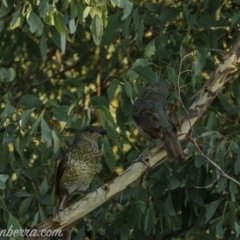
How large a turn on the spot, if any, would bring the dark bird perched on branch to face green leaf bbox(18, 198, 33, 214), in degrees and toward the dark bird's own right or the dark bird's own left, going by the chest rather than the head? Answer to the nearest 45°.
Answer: approximately 45° to the dark bird's own left

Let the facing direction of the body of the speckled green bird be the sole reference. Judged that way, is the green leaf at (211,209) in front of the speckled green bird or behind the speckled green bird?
in front

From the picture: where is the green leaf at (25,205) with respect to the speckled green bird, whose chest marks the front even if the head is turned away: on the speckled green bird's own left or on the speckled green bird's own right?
on the speckled green bird's own right

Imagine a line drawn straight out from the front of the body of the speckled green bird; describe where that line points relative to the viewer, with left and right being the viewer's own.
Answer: facing the viewer and to the right of the viewer

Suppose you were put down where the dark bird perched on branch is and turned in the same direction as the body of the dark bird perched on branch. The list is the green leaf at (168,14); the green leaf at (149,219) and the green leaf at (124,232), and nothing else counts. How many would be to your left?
2

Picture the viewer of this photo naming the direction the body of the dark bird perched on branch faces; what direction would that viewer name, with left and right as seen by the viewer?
facing away from the viewer and to the left of the viewer

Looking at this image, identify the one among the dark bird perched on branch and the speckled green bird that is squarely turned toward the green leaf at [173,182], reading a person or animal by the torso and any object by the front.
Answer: the speckled green bird

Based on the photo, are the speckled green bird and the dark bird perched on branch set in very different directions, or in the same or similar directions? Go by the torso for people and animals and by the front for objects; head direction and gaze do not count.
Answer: very different directions
